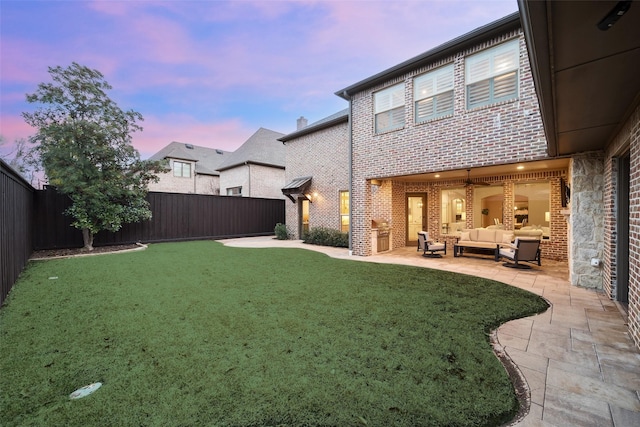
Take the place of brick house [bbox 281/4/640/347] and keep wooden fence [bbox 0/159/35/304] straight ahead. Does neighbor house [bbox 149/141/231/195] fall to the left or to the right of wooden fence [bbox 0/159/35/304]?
right

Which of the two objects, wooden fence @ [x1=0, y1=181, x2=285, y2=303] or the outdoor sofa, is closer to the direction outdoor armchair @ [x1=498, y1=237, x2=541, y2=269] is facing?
the outdoor sofa

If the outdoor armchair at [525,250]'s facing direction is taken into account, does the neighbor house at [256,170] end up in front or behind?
in front

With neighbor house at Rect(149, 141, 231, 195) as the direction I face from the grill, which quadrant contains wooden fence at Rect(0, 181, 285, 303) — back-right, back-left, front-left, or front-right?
front-left

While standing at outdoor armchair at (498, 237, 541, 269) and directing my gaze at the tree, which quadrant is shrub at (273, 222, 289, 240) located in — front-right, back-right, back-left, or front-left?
front-right

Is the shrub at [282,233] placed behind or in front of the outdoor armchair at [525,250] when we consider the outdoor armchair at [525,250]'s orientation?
in front

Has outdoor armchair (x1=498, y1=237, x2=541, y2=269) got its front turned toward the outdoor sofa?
yes

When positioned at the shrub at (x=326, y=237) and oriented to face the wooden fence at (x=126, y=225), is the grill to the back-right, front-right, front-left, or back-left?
back-left
